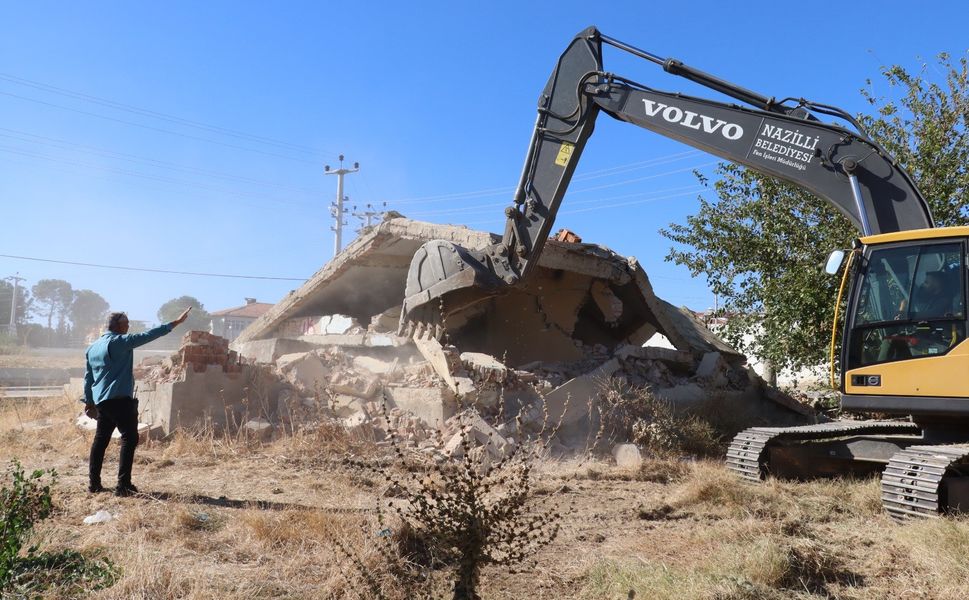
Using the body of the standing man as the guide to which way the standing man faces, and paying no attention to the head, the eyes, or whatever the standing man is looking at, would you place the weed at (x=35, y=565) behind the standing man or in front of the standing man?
behind

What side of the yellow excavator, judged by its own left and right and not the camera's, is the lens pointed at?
left

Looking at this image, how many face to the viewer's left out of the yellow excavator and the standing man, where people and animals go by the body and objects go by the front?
1

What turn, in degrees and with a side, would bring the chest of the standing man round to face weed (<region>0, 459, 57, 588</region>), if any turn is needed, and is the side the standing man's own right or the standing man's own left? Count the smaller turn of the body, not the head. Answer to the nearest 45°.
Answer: approximately 135° to the standing man's own right

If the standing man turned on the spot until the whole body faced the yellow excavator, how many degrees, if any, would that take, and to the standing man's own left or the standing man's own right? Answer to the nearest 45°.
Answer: approximately 45° to the standing man's own right

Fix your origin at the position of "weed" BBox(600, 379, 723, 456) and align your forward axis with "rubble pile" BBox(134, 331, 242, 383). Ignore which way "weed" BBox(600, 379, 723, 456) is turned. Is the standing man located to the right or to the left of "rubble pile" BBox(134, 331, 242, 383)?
left

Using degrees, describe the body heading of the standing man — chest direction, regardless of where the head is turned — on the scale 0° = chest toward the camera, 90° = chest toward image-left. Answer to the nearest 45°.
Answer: approximately 225°

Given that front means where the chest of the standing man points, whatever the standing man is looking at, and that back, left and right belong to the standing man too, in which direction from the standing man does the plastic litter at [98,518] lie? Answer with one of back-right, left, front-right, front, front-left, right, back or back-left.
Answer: back-right

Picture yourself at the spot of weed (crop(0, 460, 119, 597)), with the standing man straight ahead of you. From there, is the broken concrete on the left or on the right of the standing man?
right

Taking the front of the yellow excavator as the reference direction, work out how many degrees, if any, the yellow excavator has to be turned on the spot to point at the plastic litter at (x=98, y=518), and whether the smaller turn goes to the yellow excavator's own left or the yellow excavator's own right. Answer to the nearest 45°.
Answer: approximately 45° to the yellow excavator's own left
